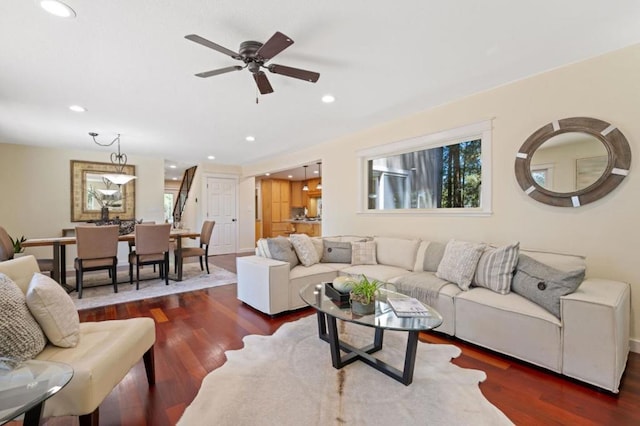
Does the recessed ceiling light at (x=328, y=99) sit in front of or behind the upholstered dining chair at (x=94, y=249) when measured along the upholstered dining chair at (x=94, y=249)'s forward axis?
behind

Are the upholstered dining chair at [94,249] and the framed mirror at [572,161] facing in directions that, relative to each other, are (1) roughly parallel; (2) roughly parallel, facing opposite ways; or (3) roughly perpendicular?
roughly perpendicular

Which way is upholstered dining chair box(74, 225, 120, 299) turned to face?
away from the camera

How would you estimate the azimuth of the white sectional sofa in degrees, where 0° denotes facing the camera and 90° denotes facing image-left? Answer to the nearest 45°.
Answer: approximately 45°

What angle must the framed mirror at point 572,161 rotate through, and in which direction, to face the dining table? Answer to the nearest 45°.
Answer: approximately 45° to its right

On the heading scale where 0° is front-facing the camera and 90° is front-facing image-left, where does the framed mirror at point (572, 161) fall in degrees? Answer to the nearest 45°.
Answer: approximately 0°

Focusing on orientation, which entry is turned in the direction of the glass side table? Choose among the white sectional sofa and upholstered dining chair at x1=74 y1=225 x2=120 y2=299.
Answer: the white sectional sofa

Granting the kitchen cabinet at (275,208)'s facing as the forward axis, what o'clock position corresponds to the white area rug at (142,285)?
The white area rug is roughly at 2 o'clock from the kitchen cabinet.

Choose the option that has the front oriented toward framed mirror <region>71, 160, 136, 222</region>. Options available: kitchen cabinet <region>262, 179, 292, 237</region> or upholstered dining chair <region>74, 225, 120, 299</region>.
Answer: the upholstered dining chair

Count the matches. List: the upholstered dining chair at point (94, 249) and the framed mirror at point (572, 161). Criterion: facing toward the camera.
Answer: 1
